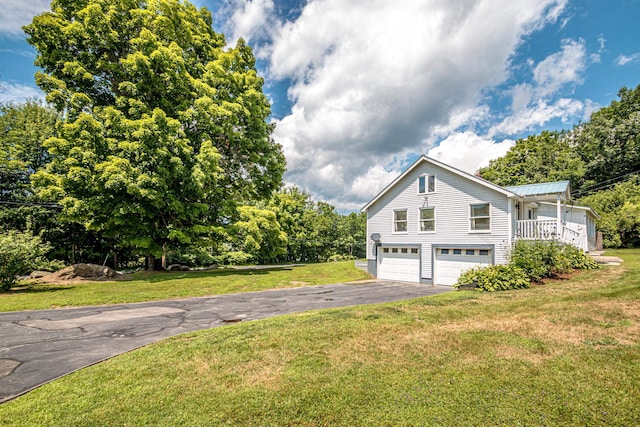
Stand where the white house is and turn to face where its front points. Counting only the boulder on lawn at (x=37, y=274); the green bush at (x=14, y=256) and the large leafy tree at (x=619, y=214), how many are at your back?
1

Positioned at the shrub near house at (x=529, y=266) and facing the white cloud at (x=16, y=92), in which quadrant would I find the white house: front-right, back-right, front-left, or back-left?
front-right

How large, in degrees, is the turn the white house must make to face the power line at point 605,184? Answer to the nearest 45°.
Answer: approximately 180°

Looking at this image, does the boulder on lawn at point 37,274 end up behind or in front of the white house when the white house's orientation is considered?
in front

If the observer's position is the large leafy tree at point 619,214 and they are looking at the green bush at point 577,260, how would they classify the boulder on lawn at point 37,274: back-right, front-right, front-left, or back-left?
front-right
